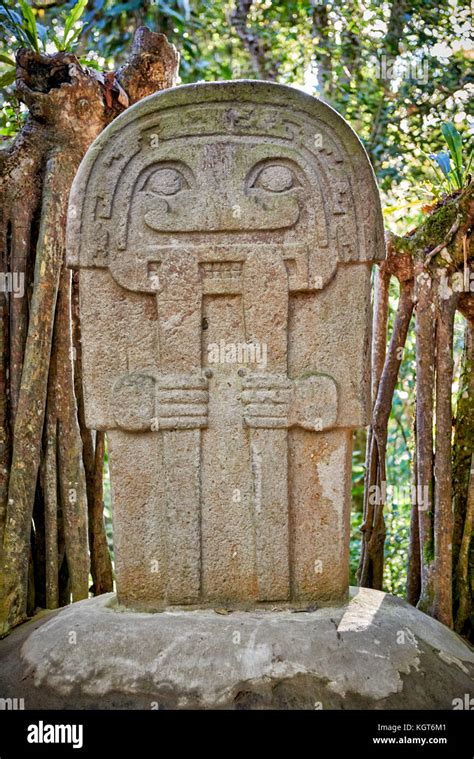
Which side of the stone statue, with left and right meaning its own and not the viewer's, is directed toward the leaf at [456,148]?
left

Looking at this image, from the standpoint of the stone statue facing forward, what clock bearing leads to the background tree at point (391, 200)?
The background tree is roughly at 7 o'clock from the stone statue.

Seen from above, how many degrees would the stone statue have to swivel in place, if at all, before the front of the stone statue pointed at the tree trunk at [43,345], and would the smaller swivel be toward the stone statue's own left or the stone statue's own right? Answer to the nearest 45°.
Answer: approximately 135° to the stone statue's own right

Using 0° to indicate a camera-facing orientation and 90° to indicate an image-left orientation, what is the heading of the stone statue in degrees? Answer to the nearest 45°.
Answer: approximately 0°
